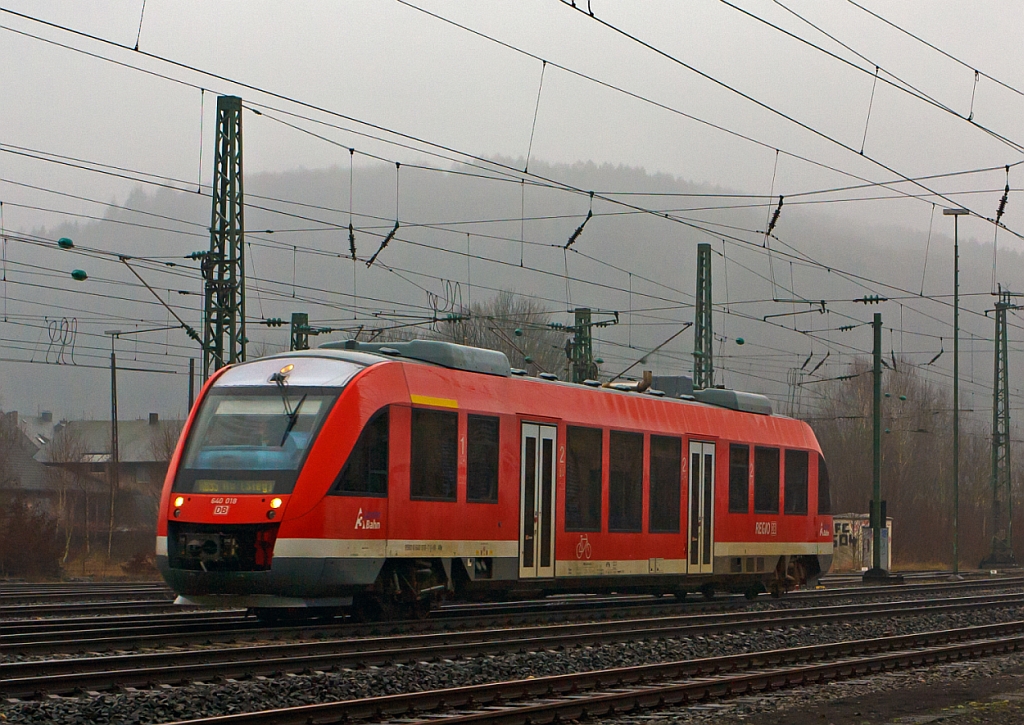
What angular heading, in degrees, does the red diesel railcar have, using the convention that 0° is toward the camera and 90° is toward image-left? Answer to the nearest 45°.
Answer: approximately 45°

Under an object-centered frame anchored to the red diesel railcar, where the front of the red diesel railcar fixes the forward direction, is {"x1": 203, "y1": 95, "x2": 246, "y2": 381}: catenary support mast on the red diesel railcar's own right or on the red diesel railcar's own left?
on the red diesel railcar's own right

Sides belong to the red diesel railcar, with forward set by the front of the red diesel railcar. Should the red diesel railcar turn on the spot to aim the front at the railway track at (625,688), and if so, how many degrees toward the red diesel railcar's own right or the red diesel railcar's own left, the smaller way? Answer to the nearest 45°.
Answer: approximately 45° to the red diesel railcar's own left

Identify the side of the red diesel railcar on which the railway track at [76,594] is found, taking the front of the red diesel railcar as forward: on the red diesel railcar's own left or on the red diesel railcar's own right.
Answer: on the red diesel railcar's own right

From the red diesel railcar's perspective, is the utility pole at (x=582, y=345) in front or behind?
behind
